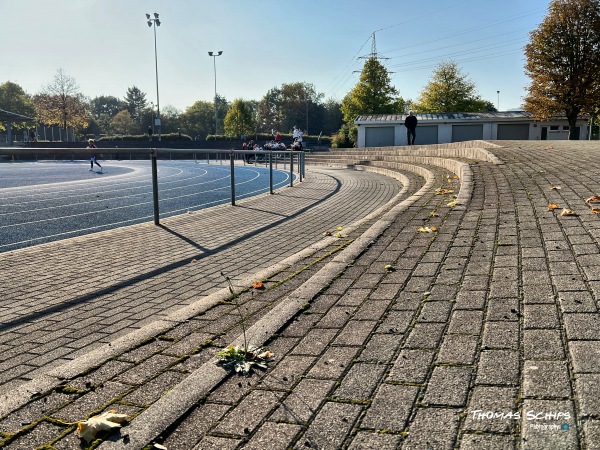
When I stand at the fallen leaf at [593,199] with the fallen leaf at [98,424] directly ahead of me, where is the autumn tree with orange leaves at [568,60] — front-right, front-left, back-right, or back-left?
back-right

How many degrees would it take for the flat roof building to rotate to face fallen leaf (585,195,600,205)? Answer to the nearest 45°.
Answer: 0° — it already faces it

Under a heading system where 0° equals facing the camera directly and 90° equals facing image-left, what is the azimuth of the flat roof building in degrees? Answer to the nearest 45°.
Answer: approximately 0°
